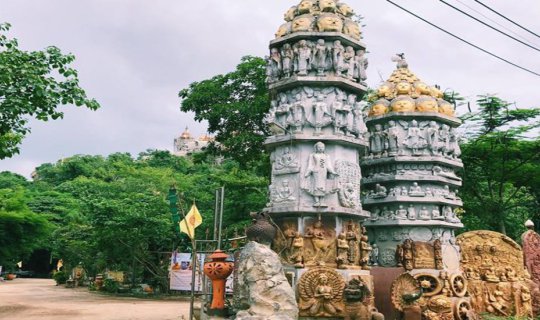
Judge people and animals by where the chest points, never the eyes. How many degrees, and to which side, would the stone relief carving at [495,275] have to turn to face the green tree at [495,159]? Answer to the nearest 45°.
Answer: approximately 180°

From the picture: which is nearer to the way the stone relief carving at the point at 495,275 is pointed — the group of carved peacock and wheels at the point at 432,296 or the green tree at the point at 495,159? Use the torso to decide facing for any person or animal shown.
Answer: the group of carved peacock and wheels

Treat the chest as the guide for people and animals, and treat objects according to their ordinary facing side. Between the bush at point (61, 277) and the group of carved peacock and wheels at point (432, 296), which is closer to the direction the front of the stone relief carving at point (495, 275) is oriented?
the group of carved peacock and wheels

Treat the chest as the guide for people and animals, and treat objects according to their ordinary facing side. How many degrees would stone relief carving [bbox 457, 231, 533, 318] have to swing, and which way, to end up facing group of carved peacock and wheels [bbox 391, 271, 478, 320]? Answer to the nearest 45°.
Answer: approximately 45° to its right

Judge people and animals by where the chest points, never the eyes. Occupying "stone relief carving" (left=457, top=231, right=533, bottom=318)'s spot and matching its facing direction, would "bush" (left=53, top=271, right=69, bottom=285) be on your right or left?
on your right

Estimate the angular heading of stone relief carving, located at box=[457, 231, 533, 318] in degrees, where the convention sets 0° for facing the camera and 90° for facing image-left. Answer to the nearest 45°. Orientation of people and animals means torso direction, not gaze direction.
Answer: approximately 0°

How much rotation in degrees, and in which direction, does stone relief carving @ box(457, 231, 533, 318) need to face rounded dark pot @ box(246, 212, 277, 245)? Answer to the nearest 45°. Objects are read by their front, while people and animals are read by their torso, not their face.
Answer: approximately 45° to its right

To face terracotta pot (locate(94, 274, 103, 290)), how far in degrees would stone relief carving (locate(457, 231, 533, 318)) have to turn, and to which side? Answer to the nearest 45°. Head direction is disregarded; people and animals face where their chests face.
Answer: approximately 90° to its right
